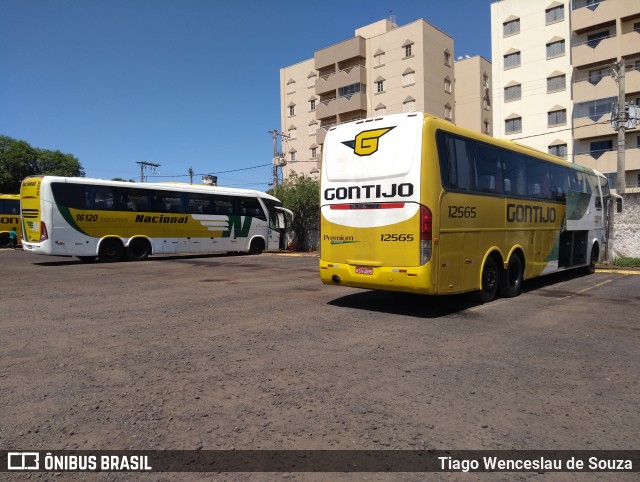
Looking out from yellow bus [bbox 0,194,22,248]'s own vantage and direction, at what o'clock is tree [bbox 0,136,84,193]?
The tree is roughly at 9 o'clock from the yellow bus.

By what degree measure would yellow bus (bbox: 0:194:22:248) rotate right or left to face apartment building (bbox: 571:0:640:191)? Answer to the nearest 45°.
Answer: approximately 45° to its right

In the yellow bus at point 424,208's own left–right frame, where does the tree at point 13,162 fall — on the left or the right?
on its left

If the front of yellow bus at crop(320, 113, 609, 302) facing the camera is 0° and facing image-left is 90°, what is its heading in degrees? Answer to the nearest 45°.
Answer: approximately 225°

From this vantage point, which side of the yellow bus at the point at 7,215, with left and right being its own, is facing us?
right
